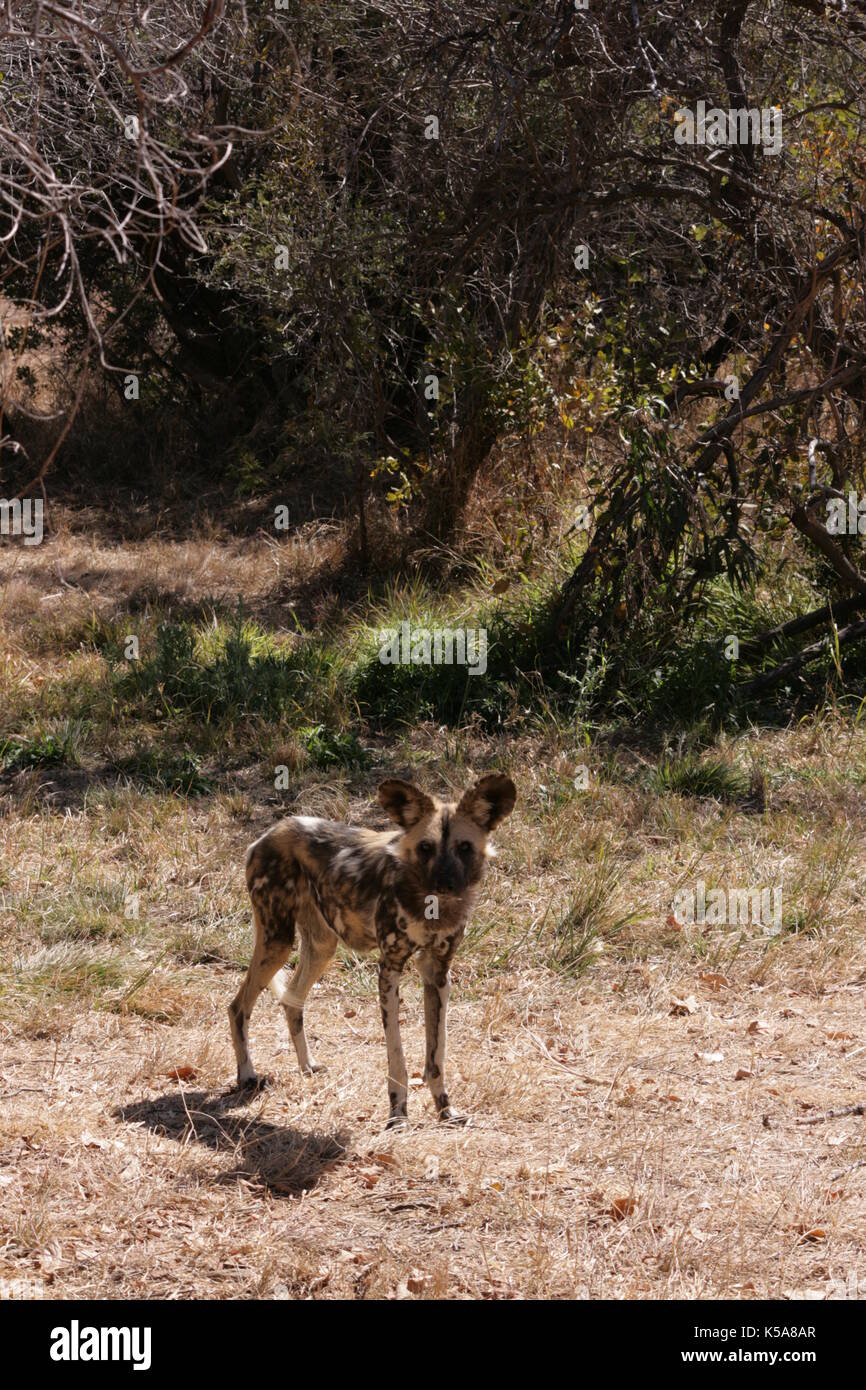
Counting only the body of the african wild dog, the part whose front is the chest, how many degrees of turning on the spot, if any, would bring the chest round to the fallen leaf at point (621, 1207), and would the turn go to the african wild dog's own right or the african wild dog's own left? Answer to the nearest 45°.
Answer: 0° — it already faces it

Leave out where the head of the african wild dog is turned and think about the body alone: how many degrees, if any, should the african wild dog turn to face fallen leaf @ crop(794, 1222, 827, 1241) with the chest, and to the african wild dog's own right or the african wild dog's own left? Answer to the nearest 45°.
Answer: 0° — it already faces it

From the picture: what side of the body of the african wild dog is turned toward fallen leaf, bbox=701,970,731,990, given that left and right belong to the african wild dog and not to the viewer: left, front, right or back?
left

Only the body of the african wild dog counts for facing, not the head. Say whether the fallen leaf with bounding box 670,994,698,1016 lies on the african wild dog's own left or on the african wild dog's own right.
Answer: on the african wild dog's own left

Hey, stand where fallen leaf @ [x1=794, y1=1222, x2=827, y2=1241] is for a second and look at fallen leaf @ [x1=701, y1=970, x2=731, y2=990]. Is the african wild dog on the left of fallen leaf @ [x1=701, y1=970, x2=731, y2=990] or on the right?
left

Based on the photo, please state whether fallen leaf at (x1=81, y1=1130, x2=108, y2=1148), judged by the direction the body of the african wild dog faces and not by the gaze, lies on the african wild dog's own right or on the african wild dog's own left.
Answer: on the african wild dog's own right

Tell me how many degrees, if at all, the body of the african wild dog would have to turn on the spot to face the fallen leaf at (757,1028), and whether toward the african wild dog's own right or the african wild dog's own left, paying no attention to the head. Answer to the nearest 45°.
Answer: approximately 90° to the african wild dog's own left

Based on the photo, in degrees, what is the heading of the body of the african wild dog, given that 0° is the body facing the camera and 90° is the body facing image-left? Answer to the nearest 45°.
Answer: approximately 315°
